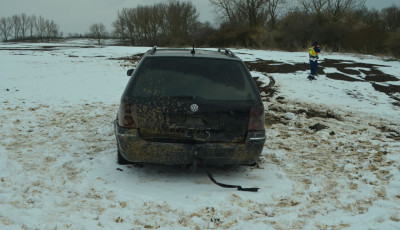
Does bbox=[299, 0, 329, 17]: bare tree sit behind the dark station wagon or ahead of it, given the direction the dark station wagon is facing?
ahead

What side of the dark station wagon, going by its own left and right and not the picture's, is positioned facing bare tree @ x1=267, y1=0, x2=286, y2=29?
front

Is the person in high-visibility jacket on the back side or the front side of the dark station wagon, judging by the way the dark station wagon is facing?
on the front side

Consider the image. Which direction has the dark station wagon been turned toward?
away from the camera
